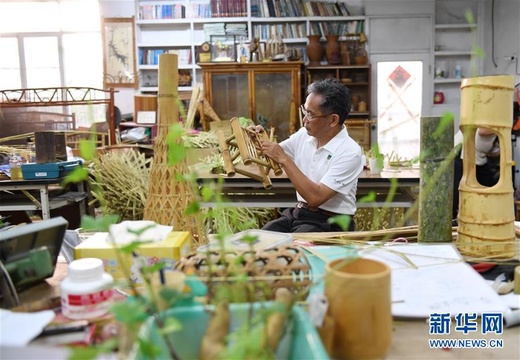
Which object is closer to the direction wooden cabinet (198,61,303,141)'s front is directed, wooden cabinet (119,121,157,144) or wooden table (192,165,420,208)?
the wooden table

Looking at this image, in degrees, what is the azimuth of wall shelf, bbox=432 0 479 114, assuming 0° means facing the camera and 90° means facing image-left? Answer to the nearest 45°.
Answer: approximately 0°

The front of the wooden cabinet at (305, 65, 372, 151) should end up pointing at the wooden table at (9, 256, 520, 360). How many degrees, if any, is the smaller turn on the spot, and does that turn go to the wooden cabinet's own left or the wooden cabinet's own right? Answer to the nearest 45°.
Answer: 0° — it already faces it

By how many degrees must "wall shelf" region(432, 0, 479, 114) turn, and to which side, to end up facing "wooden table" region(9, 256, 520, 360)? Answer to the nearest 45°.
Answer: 0° — it already faces it

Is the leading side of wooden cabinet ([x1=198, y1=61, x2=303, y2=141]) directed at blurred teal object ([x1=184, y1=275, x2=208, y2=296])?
yes
